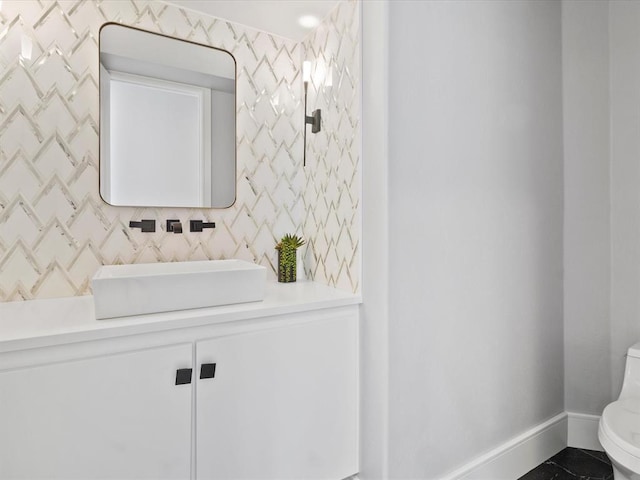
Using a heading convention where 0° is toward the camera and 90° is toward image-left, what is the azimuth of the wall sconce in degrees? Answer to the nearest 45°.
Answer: approximately 45°

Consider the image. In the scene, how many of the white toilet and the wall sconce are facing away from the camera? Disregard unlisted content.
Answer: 0

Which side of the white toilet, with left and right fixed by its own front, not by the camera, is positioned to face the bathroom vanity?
front

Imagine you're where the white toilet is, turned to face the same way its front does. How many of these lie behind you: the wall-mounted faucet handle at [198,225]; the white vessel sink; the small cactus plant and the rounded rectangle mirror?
0

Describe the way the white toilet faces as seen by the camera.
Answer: facing the viewer and to the left of the viewer

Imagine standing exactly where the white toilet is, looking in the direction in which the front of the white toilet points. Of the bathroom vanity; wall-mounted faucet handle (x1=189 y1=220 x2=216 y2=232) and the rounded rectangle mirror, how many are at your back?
0

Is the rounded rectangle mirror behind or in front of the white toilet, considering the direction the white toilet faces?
in front

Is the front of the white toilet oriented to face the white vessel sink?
yes
